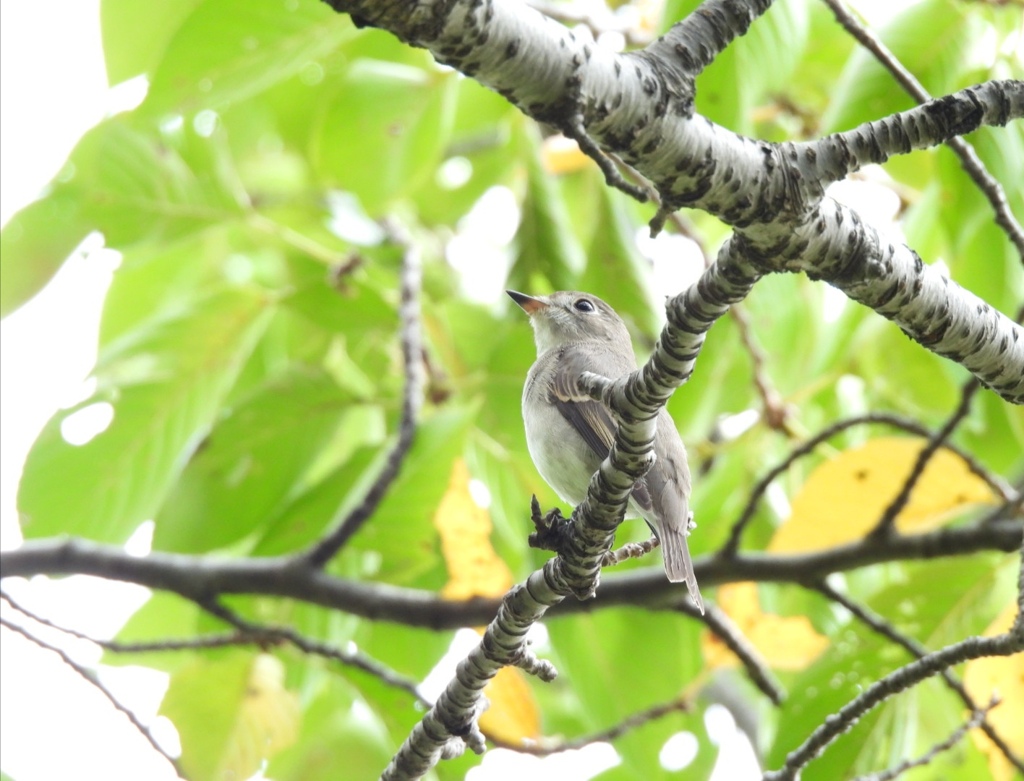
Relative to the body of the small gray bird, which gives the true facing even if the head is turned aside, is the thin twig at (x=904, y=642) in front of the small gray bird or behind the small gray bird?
behind

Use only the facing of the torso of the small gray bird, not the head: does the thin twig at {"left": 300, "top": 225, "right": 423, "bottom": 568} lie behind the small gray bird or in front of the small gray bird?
in front

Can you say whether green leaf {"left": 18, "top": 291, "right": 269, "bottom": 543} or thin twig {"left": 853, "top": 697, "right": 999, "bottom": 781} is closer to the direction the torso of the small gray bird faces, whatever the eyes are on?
the green leaf

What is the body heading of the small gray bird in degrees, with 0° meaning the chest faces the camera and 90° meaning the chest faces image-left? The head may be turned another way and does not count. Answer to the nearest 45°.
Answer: approximately 90°

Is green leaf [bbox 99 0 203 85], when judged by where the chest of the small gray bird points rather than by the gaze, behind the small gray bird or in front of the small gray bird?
in front

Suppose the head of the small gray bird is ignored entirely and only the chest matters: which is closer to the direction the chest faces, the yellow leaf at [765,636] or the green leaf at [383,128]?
the green leaf

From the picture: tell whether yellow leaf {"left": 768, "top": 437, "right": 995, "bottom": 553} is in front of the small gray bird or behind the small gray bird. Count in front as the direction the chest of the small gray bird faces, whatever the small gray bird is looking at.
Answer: behind

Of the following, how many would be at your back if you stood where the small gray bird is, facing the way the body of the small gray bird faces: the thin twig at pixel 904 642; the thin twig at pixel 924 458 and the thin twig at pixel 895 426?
3
